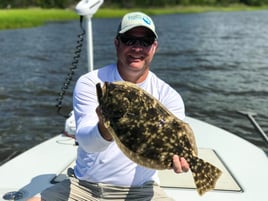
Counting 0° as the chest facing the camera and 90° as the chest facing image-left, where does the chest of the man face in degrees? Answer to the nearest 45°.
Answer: approximately 0°
